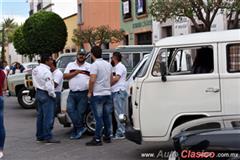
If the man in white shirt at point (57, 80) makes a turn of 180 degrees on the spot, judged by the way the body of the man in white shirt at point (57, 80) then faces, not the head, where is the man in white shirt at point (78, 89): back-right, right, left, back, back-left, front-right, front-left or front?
front-right

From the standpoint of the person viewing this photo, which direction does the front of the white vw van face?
facing to the left of the viewer

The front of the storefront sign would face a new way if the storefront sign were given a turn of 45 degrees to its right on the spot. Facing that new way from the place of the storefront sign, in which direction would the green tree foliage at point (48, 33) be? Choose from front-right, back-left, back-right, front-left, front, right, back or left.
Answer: front-right

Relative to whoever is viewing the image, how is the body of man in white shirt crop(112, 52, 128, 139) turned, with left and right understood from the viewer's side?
facing to the left of the viewer

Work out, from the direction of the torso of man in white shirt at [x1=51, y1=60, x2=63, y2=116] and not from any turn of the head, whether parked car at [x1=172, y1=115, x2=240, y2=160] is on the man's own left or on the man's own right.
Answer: on the man's own left

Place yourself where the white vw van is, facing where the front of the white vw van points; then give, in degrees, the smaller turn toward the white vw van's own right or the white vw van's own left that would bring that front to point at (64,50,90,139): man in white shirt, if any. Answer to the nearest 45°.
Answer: approximately 45° to the white vw van's own right

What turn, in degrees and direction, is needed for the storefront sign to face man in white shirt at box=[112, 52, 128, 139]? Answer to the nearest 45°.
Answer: approximately 45° to its left
